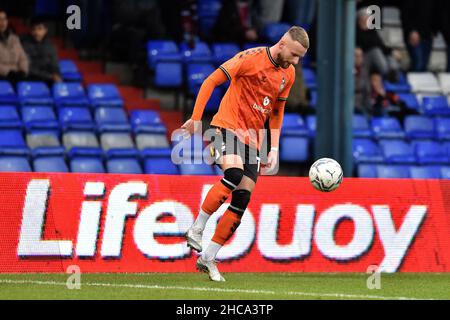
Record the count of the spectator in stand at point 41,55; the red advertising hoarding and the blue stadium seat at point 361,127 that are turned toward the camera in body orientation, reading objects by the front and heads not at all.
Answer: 3

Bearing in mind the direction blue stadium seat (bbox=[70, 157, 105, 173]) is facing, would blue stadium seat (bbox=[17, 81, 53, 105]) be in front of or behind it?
behind

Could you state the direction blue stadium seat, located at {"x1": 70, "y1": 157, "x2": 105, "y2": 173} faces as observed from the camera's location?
facing the viewer

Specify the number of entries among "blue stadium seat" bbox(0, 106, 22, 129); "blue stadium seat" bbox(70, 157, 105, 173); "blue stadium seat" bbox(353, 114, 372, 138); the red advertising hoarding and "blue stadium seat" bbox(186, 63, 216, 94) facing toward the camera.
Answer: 5

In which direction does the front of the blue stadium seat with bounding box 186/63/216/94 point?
toward the camera

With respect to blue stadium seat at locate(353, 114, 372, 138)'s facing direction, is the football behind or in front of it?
in front

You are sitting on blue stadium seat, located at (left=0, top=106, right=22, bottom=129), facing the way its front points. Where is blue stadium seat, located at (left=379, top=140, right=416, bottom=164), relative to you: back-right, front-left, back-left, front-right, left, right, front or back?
left

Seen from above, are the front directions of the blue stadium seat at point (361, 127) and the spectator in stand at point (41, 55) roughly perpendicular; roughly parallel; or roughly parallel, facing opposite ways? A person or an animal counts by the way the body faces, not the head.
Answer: roughly parallel

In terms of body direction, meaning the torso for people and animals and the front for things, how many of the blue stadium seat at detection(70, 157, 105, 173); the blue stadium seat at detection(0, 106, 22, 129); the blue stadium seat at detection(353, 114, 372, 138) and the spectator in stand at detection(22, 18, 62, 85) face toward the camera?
4

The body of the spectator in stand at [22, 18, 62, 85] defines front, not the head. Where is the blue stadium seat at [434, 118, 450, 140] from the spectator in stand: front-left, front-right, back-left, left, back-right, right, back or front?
left

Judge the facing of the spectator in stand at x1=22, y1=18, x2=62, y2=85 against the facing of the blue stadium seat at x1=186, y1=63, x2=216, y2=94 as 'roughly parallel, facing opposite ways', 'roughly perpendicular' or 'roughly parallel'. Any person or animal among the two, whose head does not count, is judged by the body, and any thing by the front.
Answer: roughly parallel

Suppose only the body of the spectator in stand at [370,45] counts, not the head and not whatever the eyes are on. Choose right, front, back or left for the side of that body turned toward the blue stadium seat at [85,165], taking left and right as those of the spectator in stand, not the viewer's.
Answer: right

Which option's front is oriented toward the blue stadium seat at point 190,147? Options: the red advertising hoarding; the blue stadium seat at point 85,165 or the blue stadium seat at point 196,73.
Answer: the blue stadium seat at point 196,73

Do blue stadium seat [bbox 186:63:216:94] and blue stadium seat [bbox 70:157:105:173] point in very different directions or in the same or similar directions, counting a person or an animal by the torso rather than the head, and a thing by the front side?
same or similar directions

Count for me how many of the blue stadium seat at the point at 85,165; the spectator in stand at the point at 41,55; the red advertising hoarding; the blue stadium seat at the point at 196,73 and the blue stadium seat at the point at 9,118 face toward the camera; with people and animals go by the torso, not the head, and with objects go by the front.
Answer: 5

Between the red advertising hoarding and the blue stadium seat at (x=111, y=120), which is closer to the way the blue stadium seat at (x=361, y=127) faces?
the red advertising hoarding

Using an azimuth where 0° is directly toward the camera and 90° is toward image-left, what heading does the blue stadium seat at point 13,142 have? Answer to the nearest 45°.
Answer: approximately 0°

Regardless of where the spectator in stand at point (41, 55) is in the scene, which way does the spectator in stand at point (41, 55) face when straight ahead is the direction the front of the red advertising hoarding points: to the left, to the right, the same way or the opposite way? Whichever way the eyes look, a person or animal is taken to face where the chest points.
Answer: the same way
